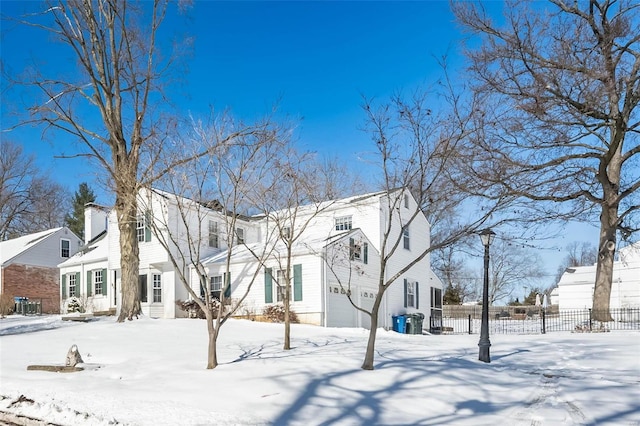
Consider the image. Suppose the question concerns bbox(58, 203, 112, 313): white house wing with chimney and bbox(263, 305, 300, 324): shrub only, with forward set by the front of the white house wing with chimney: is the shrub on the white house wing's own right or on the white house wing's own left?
on the white house wing's own left

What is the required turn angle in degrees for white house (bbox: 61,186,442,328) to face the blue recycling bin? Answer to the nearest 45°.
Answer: approximately 135° to its left

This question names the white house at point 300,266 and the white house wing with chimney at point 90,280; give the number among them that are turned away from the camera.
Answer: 0

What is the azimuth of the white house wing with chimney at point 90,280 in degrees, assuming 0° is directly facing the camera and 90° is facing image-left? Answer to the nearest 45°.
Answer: approximately 45°

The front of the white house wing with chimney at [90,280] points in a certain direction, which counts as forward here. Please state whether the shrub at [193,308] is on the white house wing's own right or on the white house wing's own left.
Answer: on the white house wing's own left

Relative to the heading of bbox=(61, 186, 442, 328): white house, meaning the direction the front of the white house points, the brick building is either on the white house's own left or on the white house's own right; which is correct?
on the white house's own right
